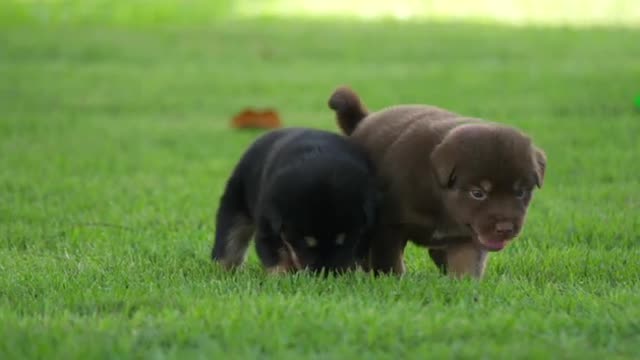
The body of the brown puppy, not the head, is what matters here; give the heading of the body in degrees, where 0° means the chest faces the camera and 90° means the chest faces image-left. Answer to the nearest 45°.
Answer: approximately 315°

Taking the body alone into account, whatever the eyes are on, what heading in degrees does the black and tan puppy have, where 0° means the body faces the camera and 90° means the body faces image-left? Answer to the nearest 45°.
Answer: approximately 315°

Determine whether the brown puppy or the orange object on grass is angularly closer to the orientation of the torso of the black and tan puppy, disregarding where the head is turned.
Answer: the brown puppy

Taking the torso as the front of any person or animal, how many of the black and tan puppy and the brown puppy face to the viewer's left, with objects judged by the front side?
0

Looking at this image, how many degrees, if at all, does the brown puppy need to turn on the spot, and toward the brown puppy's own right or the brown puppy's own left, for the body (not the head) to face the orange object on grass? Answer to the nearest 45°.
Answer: approximately 135° to the brown puppy's own left

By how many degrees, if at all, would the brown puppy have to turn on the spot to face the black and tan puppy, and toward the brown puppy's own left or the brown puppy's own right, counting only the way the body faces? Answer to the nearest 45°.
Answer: approximately 135° to the brown puppy's own right

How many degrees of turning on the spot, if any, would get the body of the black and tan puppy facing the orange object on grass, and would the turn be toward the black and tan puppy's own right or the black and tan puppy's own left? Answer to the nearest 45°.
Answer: approximately 135° to the black and tan puppy's own left

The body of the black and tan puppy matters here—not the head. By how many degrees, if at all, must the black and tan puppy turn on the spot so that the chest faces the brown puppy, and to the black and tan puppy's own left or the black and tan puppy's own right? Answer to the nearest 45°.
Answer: approximately 45° to the black and tan puppy's own left
